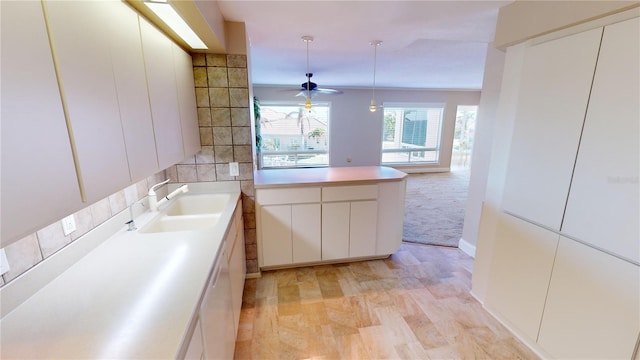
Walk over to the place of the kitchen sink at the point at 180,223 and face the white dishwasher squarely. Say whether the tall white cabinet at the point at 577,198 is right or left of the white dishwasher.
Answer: left

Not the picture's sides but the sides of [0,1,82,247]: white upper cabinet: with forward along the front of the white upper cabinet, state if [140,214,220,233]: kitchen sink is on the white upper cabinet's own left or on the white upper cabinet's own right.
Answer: on the white upper cabinet's own left

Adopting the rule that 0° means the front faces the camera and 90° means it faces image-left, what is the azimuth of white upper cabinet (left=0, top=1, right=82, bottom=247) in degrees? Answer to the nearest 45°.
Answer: approximately 315°

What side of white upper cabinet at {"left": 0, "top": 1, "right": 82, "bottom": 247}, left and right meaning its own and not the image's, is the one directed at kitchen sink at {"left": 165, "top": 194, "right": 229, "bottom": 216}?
left

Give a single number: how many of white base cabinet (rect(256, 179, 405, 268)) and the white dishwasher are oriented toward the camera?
1

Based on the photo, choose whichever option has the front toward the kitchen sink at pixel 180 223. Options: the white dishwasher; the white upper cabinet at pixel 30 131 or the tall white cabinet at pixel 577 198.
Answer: the tall white cabinet

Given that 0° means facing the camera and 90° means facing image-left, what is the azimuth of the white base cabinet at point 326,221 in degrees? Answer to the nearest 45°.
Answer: approximately 0°

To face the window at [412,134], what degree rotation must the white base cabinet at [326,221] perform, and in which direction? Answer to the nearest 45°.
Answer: approximately 135° to its left

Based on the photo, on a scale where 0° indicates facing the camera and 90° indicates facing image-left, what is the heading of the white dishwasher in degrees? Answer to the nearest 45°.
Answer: approximately 270°

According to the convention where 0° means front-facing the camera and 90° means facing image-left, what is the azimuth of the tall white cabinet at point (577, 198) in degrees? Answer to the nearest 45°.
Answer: approximately 45°

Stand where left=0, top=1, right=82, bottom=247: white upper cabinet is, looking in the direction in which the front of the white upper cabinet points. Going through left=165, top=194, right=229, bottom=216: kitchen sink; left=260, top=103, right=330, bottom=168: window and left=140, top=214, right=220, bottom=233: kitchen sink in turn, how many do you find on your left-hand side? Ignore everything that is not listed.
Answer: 3

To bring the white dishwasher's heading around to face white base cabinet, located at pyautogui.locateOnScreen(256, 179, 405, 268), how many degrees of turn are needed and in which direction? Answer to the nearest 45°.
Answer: approximately 45° to its left
